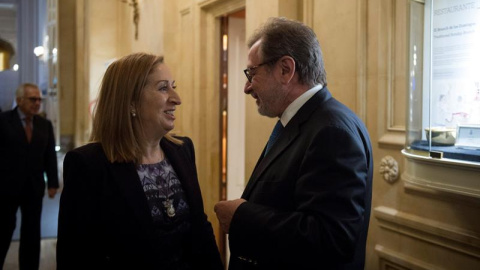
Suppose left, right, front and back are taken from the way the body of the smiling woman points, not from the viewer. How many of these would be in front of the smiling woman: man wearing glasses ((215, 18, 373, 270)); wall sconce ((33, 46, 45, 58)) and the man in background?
1

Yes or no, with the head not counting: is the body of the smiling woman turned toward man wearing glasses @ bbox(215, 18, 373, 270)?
yes

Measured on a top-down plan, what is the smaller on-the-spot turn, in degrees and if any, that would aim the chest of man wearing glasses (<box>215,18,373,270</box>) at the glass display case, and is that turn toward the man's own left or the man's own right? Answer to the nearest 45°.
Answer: approximately 135° to the man's own right

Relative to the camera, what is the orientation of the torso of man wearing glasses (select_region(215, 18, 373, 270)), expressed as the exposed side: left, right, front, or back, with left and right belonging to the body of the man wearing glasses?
left

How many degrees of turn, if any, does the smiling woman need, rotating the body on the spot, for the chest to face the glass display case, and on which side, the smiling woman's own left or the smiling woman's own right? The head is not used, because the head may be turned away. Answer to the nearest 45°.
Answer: approximately 45° to the smiling woman's own left

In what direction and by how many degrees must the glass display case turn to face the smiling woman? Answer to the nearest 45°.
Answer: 0° — it already faces them

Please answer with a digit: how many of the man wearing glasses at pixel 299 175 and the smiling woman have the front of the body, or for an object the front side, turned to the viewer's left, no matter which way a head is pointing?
1

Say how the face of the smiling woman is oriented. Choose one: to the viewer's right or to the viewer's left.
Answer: to the viewer's right

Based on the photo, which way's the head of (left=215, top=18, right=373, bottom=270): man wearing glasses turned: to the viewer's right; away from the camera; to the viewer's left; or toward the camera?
to the viewer's left

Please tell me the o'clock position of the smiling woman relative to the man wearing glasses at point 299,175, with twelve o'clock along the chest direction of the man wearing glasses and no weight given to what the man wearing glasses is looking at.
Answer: The smiling woman is roughly at 1 o'clock from the man wearing glasses.
